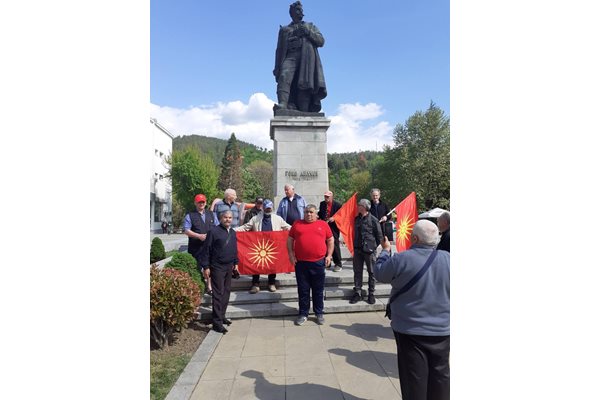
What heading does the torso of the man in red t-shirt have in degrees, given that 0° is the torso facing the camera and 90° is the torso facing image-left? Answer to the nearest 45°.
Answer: approximately 0°

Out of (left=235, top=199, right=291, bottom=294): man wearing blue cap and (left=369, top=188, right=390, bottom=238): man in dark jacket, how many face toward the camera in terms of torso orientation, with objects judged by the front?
2

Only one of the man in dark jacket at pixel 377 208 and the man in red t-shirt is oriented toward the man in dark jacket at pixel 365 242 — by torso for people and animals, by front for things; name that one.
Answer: the man in dark jacket at pixel 377 208

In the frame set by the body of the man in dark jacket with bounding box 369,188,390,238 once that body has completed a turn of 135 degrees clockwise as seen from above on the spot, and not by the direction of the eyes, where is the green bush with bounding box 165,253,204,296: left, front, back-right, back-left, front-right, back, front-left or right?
left

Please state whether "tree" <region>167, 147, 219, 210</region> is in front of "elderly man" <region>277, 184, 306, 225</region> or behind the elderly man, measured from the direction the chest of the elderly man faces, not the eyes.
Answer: behind

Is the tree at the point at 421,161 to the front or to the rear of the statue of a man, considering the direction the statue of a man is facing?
to the rear

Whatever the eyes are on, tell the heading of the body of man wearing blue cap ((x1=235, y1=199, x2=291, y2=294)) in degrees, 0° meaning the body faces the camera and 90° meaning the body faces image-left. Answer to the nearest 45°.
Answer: approximately 0°

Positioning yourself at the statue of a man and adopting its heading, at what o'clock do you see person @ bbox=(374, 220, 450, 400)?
The person is roughly at 12 o'clock from the statue of a man.
